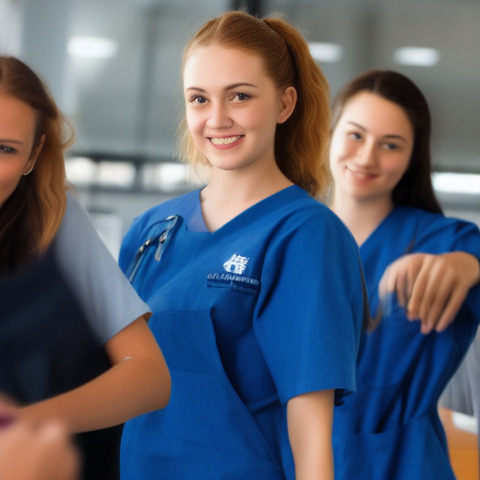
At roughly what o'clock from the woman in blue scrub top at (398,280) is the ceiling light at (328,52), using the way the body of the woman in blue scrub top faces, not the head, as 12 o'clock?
The ceiling light is roughly at 4 o'clock from the woman in blue scrub top.

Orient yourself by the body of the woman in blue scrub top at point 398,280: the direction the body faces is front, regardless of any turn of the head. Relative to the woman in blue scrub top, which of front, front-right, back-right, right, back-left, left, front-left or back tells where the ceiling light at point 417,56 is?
back-right

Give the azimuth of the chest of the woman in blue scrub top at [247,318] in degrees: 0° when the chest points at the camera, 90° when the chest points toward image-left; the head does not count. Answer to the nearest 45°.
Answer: approximately 45°

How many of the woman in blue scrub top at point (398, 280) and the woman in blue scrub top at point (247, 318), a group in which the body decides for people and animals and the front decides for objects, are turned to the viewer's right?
0

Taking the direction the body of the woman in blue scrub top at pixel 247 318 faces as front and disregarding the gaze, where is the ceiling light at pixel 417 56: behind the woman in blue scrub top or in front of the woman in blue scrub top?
behind
